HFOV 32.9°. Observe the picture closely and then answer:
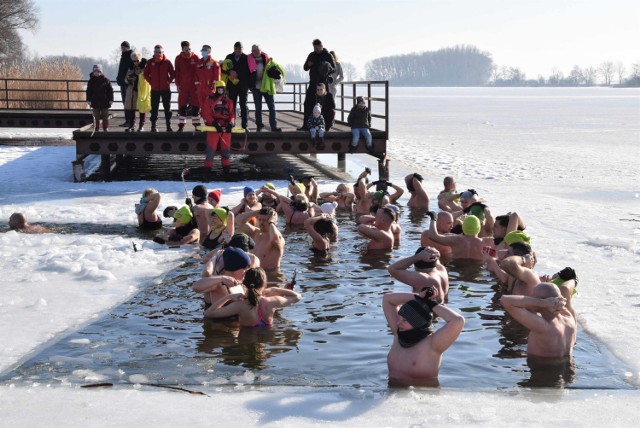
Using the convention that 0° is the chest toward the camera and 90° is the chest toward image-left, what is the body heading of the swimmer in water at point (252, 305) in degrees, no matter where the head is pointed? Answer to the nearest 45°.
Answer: approximately 180°

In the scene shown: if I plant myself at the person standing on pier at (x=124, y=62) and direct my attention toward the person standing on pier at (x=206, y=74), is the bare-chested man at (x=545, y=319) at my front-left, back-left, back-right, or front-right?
front-right

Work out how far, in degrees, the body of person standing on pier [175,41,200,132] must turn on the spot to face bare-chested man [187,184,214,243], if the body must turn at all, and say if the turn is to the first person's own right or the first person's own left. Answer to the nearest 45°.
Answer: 0° — they already face them

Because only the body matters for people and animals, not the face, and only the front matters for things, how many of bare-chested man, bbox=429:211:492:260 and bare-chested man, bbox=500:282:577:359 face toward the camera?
0

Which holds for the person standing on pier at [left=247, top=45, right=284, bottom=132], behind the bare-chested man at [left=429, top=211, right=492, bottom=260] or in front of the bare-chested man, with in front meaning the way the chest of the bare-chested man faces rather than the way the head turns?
in front

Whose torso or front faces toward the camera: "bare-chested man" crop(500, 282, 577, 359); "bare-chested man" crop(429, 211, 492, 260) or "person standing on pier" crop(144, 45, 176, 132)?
the person standing on pier

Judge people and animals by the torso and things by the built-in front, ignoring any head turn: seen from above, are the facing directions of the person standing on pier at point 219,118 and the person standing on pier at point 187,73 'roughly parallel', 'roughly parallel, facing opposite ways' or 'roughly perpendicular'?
roughly parallel

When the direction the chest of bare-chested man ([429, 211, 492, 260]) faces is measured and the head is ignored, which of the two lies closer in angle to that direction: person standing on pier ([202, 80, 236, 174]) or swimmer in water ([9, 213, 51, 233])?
the person standing on pier

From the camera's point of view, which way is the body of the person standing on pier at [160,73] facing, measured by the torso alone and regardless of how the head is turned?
toward the camera

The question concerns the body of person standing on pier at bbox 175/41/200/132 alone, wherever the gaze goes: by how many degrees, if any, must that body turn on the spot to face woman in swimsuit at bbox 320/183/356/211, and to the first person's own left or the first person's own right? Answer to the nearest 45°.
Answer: approximately 45° to the first person's own left

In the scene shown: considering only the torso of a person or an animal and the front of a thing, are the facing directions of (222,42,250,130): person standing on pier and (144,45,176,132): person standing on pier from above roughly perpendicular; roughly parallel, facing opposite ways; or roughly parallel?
roughly parallel
